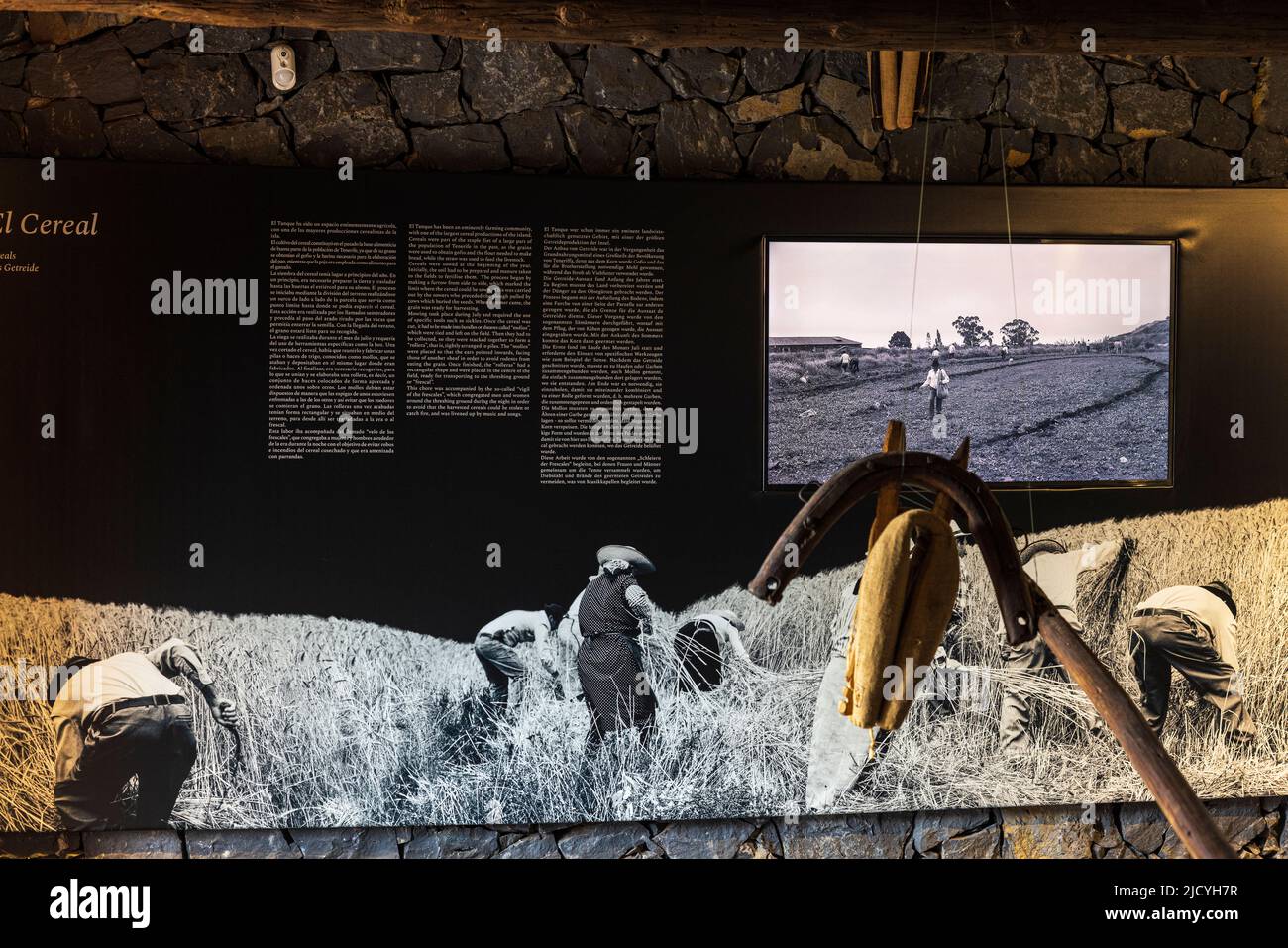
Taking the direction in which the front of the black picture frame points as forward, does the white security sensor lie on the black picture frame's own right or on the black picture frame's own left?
on the black picture frame's own right

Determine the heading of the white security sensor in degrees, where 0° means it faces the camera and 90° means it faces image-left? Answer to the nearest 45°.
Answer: approximately 0°

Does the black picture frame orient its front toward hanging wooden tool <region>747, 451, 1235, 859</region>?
yes

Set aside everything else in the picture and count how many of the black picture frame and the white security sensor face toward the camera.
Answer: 2

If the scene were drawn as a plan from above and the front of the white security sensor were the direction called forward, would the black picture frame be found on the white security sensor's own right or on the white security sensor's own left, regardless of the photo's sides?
on the white security sensor's own left
